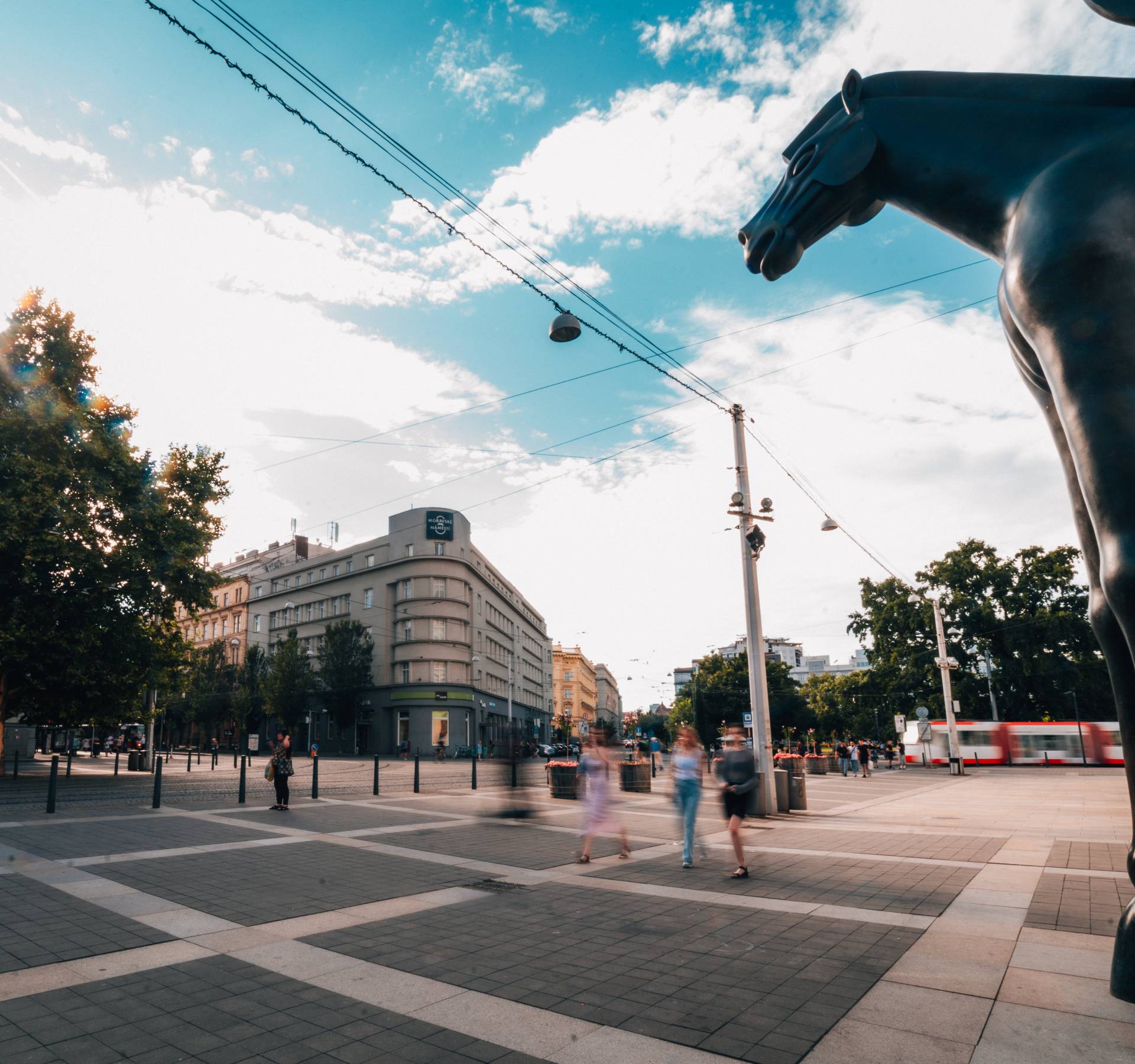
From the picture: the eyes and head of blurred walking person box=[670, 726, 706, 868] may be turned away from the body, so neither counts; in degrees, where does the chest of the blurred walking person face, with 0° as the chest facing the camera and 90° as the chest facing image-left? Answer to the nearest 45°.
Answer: approximately 0°

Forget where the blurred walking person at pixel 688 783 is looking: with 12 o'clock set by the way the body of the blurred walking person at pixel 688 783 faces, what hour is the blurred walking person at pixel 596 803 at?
the blurred walking person at pixel 596 803 is roughly at 3 o'clock from the blurred walking person at pixel 688 783.

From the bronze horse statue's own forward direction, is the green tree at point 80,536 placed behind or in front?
in front

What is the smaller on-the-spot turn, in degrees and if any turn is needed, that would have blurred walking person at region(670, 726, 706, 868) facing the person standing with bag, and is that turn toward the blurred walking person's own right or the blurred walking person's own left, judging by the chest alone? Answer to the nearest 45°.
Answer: approximately 135° to the blurred walking person's own right

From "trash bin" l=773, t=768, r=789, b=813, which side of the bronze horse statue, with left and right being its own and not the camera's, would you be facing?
right

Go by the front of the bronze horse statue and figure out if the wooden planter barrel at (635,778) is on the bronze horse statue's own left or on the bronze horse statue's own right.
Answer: on the bronze horse statue's own right

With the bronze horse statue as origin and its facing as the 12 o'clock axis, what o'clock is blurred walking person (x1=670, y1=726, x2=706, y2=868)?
The blurred walking person is roughly at 2 o'clock from the bronze horse statue.

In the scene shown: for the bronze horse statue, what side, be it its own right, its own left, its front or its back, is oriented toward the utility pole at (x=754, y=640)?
right

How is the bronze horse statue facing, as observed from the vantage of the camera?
facing to the left of the viewer

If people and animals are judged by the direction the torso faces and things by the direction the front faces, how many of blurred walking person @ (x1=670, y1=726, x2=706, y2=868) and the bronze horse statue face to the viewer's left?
1

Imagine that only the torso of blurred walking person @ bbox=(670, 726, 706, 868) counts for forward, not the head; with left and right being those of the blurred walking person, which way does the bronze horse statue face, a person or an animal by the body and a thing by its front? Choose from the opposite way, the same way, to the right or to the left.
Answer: to the right
